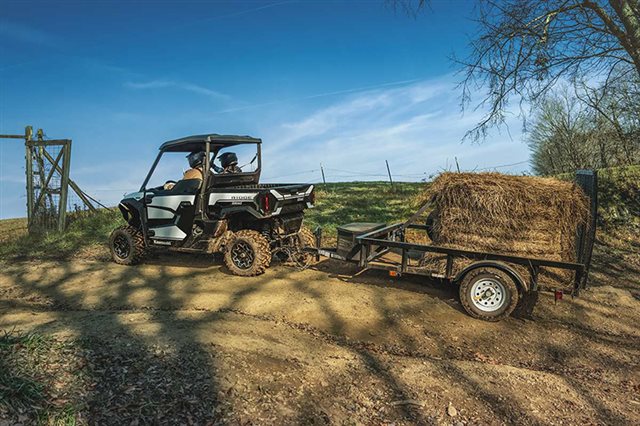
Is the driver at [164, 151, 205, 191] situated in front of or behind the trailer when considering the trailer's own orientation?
in front

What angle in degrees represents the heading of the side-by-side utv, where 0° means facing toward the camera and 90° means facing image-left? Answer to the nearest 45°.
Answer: approximately 135°

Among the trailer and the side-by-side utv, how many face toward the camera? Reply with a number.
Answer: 0

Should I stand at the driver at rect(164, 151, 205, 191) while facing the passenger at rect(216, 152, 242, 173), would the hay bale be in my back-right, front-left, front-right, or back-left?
front-right

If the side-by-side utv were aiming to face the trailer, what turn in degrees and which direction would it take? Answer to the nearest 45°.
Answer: approximately 180°

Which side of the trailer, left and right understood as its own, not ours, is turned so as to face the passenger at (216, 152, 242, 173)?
front

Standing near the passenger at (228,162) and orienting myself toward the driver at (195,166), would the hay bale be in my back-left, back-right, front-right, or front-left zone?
back-left

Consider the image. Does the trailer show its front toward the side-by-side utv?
yes

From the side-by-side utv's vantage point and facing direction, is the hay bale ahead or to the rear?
to the rear

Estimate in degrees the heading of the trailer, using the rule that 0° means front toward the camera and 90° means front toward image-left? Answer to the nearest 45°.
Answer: approximately 90°
